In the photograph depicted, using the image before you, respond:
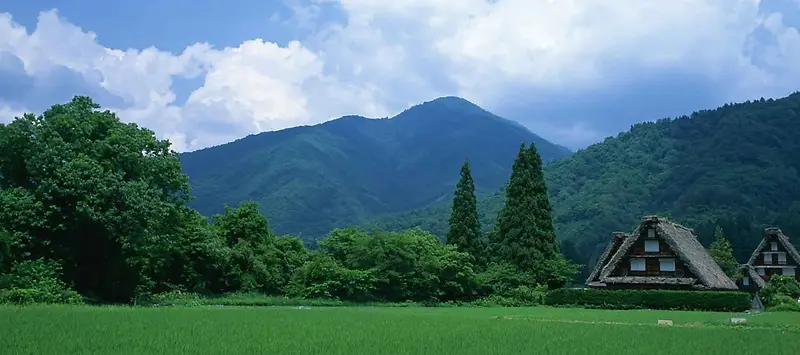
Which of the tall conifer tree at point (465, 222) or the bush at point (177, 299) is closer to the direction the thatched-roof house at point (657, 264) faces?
the bush

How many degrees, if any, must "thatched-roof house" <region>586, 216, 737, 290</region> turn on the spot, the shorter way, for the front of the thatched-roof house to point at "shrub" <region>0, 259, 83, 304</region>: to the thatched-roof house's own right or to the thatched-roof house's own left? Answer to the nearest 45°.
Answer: approximately 45° to the thatched-roof house's own right

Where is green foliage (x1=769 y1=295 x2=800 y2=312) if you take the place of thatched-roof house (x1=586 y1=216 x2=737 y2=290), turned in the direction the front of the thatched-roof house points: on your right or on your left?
on your left

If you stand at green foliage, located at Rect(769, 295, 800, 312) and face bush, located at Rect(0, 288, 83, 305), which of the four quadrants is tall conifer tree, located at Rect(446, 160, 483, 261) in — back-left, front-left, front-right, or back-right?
front-right

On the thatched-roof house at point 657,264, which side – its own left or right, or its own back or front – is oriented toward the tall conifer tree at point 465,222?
right

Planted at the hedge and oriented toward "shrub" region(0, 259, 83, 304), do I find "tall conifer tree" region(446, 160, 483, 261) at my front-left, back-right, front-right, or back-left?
front-right

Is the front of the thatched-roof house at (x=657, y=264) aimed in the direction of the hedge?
yes

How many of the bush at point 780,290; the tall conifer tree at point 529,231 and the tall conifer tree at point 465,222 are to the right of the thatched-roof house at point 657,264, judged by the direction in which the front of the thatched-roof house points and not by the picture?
2

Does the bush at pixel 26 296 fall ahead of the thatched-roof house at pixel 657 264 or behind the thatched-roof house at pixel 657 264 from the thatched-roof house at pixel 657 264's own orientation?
ahead

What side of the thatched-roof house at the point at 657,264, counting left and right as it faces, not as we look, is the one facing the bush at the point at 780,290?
left

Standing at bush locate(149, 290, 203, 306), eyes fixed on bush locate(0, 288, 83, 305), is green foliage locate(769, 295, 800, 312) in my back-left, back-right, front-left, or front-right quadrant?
back-left

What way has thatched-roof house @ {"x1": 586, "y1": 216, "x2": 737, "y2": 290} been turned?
toward the camera

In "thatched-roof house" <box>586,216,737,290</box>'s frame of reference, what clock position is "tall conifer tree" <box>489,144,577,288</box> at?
The tall conifer tree is roughly at 3 o'clock from the thatched-roof house.

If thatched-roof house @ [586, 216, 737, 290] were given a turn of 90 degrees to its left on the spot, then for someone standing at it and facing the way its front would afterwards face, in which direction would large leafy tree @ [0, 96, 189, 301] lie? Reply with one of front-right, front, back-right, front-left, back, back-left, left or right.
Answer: back-right
